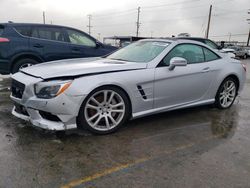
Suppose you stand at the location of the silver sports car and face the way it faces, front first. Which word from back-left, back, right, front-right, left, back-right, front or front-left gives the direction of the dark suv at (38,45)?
right

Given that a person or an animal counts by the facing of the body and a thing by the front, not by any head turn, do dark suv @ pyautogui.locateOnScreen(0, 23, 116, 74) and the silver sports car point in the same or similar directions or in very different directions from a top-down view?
very different directions

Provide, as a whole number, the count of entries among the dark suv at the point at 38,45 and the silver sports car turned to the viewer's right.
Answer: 1

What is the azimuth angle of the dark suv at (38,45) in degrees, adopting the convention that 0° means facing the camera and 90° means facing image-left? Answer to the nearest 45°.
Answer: approximately 270°

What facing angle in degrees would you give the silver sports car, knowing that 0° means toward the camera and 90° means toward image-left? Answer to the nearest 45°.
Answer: approximately 45°

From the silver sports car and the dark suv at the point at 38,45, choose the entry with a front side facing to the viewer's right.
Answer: the dark suv
